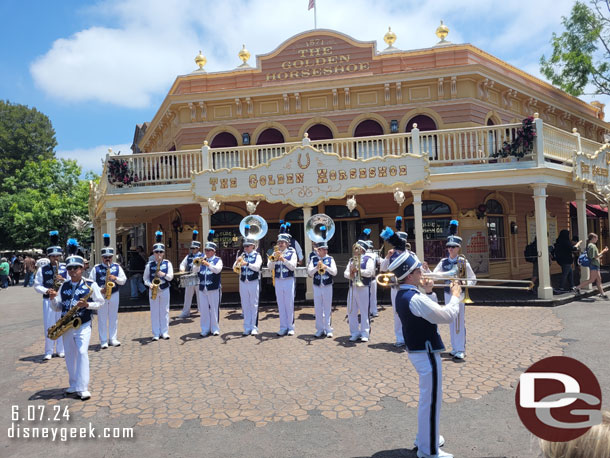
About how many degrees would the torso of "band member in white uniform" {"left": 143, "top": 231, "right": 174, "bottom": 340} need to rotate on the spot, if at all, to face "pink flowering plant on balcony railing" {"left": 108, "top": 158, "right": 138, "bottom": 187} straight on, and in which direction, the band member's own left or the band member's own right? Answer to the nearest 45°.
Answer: approximately 180°

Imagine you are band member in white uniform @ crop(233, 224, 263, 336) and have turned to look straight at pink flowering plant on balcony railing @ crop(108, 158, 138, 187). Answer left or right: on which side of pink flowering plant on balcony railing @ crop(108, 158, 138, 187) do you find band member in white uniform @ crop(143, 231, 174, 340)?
left

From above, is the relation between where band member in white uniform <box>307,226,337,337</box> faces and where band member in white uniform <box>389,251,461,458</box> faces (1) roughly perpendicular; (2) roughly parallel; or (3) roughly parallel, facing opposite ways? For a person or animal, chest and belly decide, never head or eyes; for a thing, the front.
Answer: roughly perpendicular

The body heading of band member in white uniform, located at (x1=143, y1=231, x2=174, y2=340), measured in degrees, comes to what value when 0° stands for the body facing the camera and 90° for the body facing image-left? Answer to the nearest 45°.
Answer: approximately 0°

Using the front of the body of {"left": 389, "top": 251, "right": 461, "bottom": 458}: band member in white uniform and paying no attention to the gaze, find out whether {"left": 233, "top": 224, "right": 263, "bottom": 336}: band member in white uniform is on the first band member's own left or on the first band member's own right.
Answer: on the first band member's own left

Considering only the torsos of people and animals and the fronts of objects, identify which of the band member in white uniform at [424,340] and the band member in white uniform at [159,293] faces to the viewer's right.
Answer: the band member in white uniform at [424,340]

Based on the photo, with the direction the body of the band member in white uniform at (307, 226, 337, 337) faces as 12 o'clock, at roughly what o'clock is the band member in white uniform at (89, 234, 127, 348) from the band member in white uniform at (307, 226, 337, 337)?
the band member in white uniform at (89, 234, 127, 348) is roughly at 3 o'clock from the band member in white uniform at (307, 226, 337, 337).

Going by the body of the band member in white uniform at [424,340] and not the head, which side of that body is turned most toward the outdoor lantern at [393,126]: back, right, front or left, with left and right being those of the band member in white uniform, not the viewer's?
left

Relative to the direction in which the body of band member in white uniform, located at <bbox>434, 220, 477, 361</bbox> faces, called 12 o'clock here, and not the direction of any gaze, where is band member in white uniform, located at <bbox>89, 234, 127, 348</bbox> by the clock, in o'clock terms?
band member in white uniform, located at <bbox>89, 234, 127, 348</bbox> is roughly at 3 o'clock from band member in white uniform, located at <bbox>434, 220, 477, 361</bbox>.

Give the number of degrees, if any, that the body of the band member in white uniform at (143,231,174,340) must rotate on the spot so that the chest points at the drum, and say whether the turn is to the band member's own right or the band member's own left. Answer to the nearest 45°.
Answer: approximately 135° to the band member's own left

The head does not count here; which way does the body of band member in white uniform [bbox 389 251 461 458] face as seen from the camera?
to the viewer's right

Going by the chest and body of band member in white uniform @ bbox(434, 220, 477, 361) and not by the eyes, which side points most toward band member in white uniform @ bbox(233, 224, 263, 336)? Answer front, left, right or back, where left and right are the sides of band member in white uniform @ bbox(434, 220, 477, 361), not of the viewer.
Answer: right
